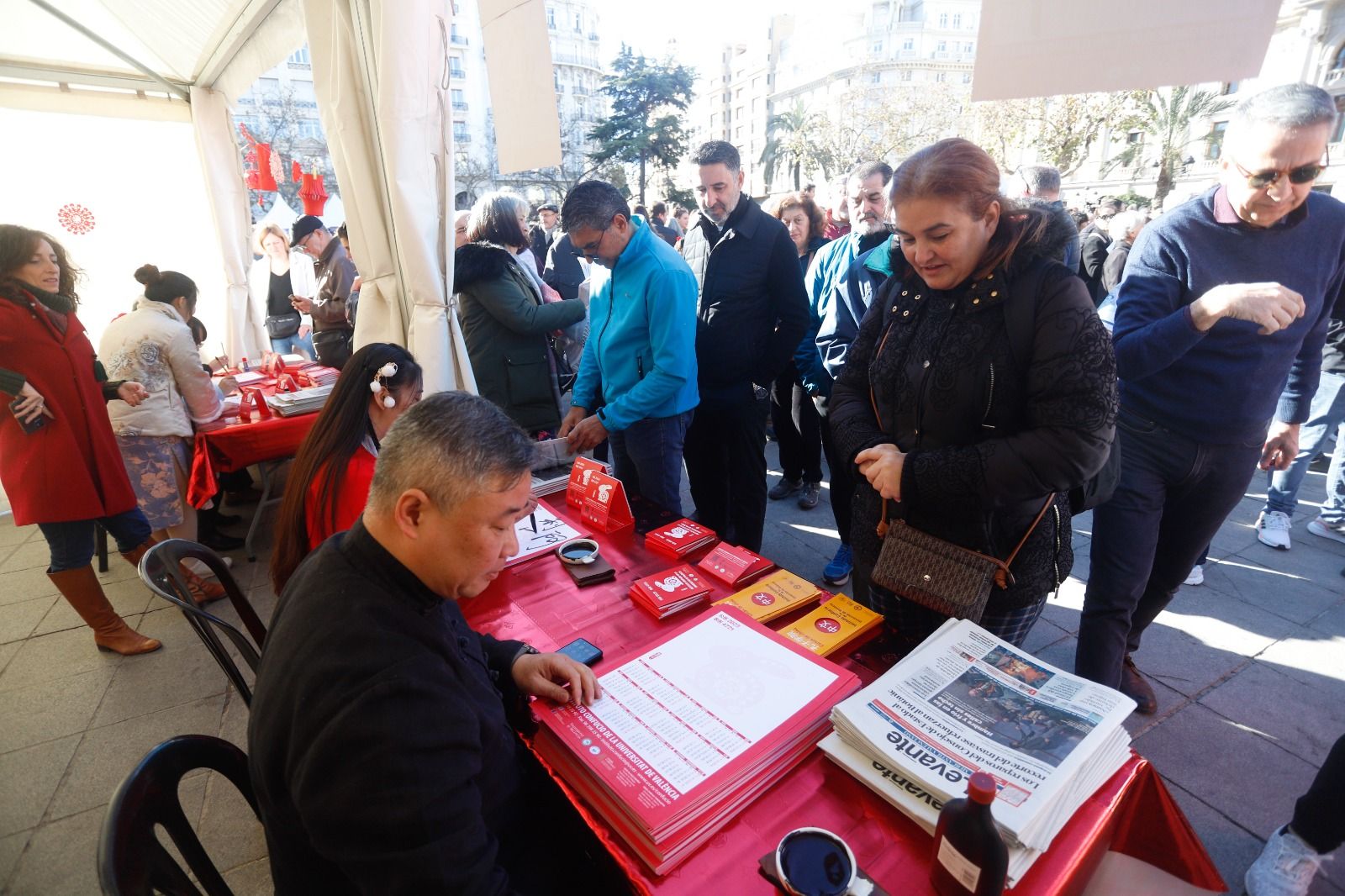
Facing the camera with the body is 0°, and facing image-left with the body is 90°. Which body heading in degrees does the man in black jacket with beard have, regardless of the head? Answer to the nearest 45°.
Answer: approximately 45°

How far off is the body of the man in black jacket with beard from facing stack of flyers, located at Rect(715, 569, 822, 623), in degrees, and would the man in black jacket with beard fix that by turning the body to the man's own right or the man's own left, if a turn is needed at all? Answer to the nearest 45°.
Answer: approximately 45° to the man's own left

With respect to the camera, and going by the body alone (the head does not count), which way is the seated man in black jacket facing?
to the viewer's right

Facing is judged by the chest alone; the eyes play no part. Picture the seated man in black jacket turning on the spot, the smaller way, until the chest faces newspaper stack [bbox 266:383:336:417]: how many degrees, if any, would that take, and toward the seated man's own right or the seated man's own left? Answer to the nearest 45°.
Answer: approximately 90° to the seated man's own left

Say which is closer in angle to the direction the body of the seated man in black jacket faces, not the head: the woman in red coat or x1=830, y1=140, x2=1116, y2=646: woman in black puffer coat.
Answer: the woman in black puffer coat

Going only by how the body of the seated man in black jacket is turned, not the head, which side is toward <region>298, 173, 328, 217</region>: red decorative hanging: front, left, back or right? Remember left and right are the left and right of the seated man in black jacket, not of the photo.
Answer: left

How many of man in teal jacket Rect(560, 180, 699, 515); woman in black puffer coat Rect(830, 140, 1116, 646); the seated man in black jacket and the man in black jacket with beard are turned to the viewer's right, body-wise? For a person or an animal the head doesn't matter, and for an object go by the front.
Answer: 1

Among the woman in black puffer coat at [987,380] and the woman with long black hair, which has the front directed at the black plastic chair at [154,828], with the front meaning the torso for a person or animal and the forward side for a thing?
the woman in black puffer coat

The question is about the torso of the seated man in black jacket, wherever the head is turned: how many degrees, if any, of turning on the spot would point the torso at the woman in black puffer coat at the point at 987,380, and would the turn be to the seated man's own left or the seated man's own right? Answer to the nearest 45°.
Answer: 0° — they already face them

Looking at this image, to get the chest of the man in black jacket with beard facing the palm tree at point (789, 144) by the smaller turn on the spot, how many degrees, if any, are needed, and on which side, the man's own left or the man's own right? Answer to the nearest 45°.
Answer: approximately 135° to the man's own right

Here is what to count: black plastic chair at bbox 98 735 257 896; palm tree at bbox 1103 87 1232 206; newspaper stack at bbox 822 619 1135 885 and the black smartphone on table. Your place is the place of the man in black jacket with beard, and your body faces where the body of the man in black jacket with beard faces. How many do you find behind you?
1
